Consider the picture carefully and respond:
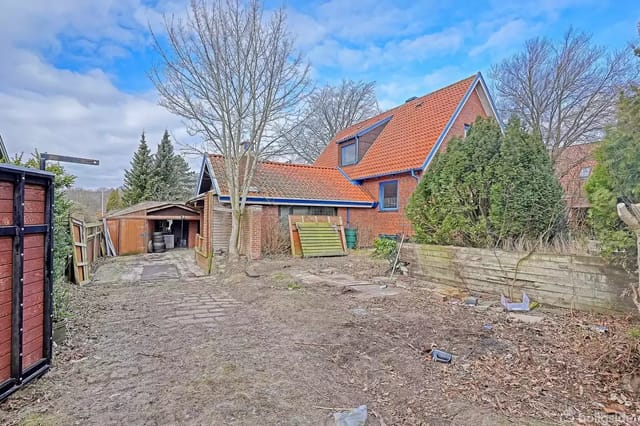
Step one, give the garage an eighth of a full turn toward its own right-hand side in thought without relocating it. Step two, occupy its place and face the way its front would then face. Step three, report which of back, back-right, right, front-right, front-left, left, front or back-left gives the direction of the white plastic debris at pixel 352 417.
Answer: front-left

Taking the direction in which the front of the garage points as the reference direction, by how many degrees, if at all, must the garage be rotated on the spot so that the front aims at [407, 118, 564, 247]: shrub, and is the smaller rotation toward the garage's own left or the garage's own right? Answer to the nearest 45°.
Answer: approximately 45° to the garage's own left

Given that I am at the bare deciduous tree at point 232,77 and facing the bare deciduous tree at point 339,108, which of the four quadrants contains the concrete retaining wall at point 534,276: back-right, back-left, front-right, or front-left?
back-right

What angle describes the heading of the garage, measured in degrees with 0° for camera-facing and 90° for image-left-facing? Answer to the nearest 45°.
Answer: approximately 0°

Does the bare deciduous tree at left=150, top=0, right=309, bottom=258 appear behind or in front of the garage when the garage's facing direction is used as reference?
in front

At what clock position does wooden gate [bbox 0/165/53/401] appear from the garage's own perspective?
The wooden gate is roughly at 12 o'clock from the garage.

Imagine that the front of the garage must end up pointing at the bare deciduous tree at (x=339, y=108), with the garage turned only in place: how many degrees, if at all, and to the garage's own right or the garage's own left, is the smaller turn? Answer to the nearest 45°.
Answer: approximately 90° to the garage's own left

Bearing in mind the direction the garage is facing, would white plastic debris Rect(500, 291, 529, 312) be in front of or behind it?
in front

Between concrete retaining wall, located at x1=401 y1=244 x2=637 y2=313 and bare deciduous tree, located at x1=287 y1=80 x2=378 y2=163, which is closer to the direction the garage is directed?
the concrete retaining wall

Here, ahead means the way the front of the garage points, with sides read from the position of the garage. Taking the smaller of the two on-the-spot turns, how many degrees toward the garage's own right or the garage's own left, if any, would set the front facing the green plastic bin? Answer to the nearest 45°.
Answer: approximately 45° to the garage's own left
